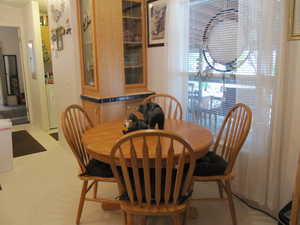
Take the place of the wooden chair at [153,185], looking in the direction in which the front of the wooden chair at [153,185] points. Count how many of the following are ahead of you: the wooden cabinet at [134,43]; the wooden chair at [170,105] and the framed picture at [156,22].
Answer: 3

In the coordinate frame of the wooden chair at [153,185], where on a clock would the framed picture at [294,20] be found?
The framed picture is roughly at 2 o'clock from the wooden chair.

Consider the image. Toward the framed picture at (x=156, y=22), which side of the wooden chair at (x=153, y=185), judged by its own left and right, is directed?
front

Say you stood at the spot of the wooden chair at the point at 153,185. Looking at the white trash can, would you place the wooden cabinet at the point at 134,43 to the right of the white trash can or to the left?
right

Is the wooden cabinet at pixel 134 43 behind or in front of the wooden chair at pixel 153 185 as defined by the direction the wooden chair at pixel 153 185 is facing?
in front

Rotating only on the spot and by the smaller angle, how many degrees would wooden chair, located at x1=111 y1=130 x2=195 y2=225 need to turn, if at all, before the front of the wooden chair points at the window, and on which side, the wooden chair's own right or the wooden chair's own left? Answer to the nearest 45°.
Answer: approximately 45° to the wooden chair's own right

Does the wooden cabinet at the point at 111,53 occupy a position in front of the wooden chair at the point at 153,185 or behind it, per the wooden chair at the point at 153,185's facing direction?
in front

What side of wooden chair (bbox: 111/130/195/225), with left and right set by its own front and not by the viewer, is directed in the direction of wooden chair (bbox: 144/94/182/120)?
front

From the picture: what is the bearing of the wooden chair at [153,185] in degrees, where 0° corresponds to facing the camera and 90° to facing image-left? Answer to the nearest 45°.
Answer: approximately 180°
